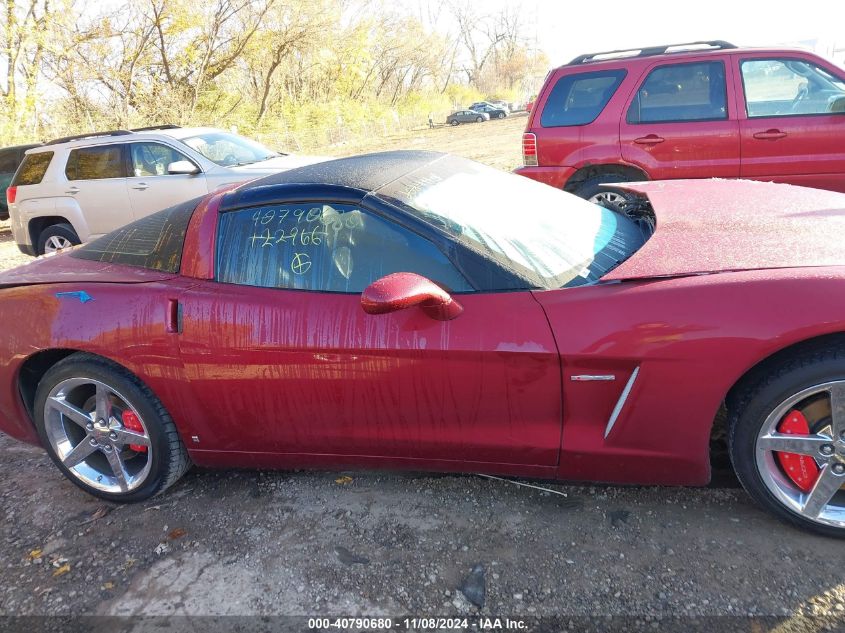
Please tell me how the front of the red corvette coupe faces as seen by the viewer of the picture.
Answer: facing to the right of the viewer

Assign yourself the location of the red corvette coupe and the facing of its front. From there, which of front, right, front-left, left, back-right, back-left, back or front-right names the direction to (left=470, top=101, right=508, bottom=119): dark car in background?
left

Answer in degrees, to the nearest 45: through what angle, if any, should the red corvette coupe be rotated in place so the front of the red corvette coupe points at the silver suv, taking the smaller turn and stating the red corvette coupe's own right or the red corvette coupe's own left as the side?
approximately 135° to the red corvette coupe's own left

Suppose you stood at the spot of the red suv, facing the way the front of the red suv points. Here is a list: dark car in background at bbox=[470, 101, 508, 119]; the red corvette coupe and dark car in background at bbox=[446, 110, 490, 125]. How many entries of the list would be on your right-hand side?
1

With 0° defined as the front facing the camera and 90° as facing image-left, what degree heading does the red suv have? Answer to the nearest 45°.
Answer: approximately 270°

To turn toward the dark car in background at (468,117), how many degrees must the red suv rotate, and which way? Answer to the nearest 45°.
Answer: approximately 90° to its left

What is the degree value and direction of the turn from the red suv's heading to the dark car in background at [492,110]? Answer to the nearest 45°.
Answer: approximately 90° to its left

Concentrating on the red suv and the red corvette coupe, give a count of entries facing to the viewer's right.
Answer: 2

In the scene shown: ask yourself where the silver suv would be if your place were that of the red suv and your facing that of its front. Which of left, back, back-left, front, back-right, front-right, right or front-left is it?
back
